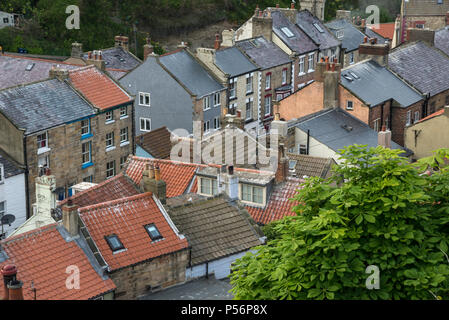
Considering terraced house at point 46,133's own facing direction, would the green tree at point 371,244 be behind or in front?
in front

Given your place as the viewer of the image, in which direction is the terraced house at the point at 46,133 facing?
facing the viewer and to the right of the viewer
